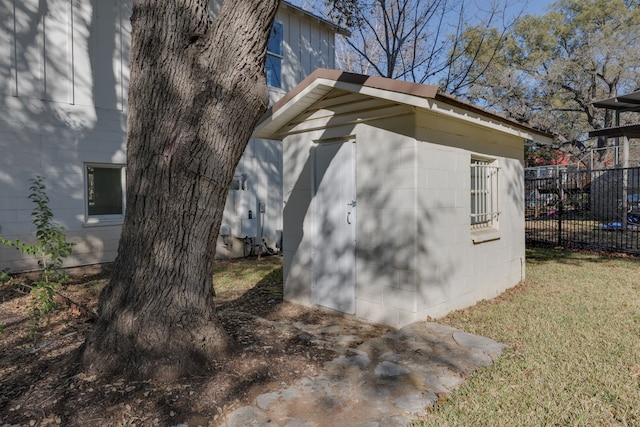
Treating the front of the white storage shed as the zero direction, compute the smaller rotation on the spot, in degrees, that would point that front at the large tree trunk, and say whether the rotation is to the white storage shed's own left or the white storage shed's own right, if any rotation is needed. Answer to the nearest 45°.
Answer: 0° — it already faces it

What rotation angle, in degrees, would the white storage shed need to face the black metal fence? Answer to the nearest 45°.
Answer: approximately 180°

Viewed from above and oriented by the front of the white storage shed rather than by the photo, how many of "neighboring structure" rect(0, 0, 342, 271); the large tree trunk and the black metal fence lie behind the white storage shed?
1

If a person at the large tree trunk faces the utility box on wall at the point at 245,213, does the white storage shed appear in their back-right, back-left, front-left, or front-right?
front-right

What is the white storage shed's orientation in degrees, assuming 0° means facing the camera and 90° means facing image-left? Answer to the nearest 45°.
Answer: approximately 45°

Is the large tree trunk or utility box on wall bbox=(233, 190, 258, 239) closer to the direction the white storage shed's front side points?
the large tree trunk

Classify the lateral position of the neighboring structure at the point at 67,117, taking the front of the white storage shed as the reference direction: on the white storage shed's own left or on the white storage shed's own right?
on the white storage shed's own right

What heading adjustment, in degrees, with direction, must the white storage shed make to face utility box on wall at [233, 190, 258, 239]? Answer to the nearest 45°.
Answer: approximately 90° to its right

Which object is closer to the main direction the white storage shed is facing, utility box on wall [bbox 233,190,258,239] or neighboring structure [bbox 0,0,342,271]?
the neighboring structure
